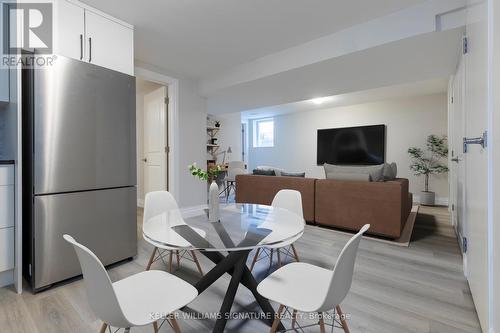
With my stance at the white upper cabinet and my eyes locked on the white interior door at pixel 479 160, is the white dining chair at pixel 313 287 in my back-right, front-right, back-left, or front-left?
front-right

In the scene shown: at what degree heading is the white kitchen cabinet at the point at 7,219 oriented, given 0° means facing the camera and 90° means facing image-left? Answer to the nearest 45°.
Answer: approximately 315°

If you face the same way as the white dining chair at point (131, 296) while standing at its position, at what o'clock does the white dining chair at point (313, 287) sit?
the white dining chair at point (313, 287) is roughly at 2 o'clock from the white dining chair at point (131, 296).

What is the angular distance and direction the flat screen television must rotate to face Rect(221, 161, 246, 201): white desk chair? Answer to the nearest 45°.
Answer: approximately 90° to its right

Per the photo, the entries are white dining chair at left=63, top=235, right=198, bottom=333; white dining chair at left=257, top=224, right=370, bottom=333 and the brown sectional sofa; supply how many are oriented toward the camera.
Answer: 0

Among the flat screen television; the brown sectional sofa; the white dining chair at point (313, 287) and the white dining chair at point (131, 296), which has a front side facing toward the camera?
the flat screen television

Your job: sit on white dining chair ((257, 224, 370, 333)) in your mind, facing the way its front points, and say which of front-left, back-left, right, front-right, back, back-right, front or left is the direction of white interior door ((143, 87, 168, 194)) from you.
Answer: front

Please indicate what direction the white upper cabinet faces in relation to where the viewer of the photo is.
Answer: facing the viewer and to the right of the viewer

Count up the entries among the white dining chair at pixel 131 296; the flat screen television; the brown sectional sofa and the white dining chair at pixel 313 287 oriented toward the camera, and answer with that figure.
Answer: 1

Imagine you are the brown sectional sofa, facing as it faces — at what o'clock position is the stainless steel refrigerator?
The stainless steel refrigerator is roughly at 6 o'clock from the brown sectional sofa.

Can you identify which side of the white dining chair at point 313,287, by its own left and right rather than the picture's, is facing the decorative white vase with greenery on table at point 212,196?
front

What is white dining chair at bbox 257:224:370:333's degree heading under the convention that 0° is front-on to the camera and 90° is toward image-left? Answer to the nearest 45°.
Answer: approximately 135°

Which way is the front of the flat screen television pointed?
toward the camera

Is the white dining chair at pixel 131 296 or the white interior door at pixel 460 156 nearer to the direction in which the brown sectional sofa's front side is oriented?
the white interior door

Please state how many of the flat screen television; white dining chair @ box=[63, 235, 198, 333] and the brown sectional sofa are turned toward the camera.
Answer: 1

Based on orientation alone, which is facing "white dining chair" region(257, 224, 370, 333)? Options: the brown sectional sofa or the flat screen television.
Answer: the flat screen television

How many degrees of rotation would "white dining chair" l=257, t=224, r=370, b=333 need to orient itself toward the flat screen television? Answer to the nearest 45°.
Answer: approximately 45° to its right
